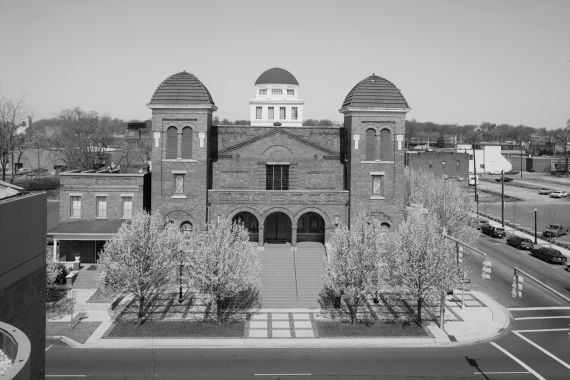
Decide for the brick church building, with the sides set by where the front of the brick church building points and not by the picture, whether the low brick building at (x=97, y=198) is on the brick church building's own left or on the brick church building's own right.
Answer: on the brick church building's own right

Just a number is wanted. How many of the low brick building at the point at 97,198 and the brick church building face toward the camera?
2

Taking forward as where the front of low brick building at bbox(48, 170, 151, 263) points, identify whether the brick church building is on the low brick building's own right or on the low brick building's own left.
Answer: on the low brick building's own left

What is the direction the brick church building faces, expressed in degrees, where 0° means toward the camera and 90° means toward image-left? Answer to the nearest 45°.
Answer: approximately 0°
